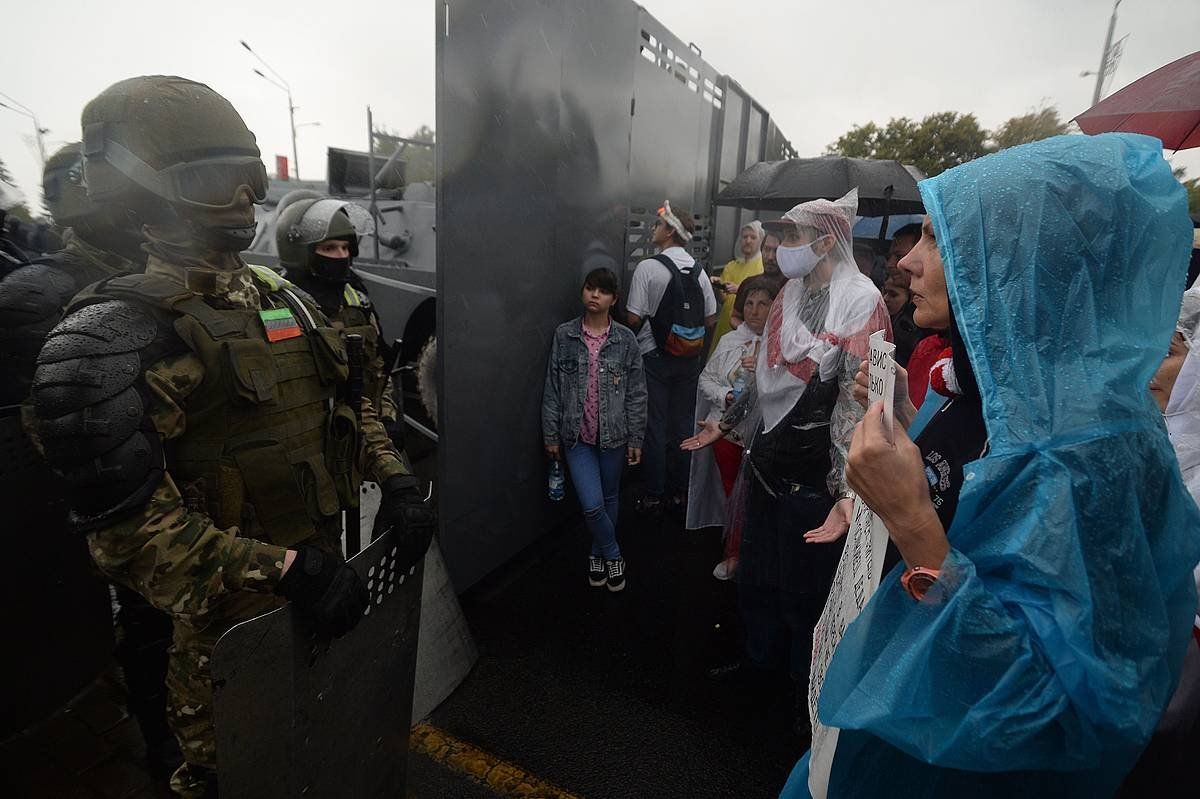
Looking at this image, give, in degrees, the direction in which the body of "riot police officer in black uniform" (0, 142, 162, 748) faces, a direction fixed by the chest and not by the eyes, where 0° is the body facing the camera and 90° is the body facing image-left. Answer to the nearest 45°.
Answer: approximately 270°

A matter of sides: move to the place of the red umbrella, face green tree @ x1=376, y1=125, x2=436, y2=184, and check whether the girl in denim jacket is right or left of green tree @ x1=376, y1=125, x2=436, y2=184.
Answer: left

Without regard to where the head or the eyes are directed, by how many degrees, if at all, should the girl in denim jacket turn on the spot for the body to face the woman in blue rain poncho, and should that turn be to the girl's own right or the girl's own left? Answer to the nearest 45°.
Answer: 0° — they already face them

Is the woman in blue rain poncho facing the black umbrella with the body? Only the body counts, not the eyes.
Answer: no

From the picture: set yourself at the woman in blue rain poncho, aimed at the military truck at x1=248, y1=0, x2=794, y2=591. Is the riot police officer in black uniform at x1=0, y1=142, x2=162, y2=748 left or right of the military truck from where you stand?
left

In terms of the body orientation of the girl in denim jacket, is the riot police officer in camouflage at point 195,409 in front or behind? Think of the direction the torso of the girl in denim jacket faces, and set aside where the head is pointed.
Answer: in front

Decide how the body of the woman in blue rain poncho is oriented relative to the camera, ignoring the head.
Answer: to the viewer's left

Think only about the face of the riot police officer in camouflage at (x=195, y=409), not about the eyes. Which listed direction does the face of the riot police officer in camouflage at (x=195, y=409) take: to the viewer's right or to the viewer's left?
to the viewer's right

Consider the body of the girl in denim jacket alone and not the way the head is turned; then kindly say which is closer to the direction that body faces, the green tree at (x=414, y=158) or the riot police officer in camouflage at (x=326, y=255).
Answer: the riot police officer in camouflage

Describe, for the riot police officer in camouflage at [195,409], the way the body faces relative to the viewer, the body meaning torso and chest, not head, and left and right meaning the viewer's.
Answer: facing the viewer and to the right of the viewer

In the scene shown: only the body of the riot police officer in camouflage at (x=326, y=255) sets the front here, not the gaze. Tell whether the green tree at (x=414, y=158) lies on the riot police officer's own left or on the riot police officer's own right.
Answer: on the riot police officer's own left

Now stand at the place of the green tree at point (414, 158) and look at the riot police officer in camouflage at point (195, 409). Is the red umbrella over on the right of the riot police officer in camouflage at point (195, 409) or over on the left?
left

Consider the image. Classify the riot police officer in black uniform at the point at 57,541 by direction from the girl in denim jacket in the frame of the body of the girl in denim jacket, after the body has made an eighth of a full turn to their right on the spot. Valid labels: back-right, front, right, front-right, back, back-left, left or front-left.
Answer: front

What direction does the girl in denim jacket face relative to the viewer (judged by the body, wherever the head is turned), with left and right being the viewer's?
facing the viewer

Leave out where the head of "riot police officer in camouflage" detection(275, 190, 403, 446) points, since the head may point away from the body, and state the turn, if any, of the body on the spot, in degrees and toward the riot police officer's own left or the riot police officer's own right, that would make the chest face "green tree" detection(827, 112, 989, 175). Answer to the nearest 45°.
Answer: approximately 90° to the riot police officer's own left

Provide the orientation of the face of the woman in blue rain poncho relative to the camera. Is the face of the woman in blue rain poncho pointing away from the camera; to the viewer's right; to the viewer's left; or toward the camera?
to the viewer's left

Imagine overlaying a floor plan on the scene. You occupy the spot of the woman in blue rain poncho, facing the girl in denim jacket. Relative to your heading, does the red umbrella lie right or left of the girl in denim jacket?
right

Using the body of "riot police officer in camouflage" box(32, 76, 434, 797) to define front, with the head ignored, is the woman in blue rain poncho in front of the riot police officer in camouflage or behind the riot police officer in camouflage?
in front

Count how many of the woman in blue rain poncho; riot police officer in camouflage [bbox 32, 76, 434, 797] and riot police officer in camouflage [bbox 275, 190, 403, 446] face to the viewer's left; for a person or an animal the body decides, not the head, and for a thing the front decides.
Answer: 1
